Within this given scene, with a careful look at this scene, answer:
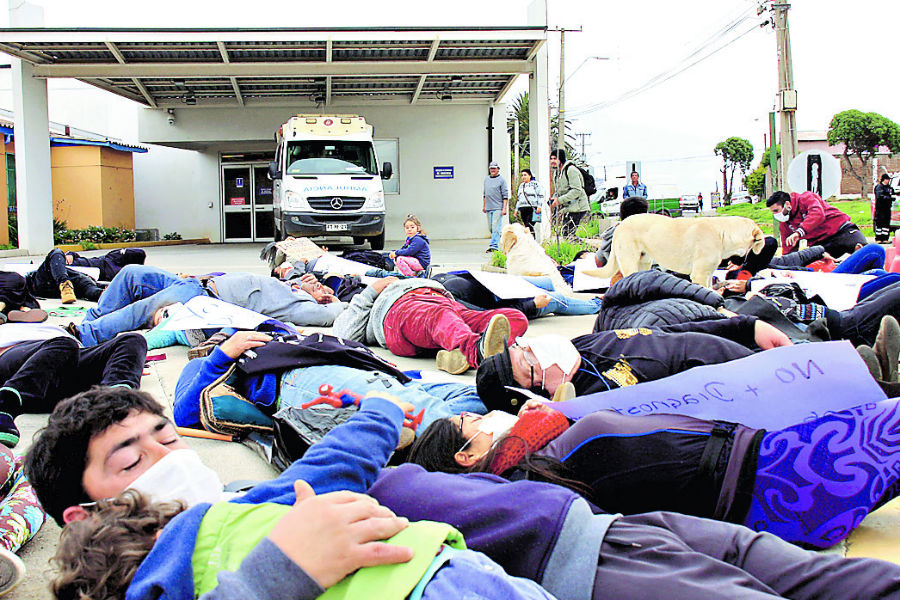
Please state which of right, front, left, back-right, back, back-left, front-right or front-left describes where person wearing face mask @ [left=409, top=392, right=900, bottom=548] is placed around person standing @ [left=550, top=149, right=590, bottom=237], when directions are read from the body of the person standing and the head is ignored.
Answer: left

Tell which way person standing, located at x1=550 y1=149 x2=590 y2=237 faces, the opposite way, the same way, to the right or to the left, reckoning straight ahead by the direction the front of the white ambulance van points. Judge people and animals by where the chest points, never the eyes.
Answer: to the right

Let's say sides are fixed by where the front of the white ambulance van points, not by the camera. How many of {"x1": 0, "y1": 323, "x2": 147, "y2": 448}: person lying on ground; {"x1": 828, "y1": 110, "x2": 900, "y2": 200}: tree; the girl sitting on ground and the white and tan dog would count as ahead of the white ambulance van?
3

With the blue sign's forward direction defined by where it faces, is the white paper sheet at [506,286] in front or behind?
in front

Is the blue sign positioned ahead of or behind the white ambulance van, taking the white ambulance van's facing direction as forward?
behind

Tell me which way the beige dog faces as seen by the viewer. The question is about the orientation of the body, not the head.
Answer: to the viewer's right

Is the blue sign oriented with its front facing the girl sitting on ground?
yes

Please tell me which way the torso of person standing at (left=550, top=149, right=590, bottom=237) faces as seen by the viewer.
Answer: to the viewer's left

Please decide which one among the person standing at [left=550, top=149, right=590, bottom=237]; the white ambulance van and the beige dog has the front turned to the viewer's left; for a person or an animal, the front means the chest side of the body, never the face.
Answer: the person standing

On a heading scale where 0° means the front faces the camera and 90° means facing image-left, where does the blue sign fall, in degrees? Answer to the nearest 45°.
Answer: approximately 0°
